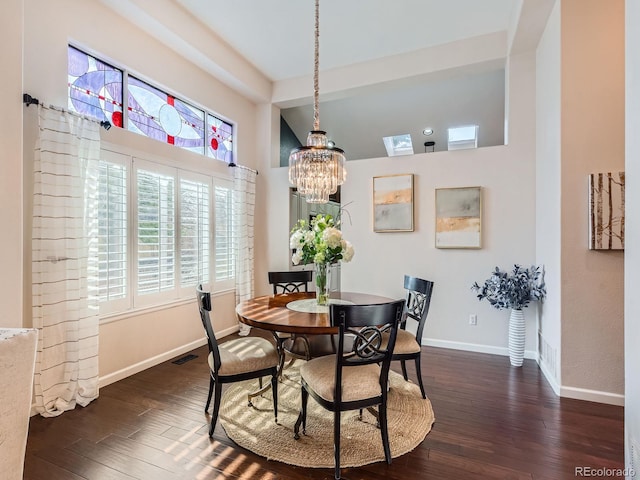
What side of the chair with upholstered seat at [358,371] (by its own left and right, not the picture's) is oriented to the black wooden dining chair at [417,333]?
right

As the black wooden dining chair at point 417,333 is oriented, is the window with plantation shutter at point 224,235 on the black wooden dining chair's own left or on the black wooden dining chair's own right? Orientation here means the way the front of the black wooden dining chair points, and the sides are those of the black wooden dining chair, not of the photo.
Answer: on the black wooden dining chair's own right

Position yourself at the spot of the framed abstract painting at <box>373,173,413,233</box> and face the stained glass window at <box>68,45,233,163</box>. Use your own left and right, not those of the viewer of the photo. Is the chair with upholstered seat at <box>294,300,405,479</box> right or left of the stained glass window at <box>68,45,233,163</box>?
left

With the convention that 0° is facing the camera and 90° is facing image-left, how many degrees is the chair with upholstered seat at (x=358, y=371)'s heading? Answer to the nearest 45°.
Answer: approximately 135°

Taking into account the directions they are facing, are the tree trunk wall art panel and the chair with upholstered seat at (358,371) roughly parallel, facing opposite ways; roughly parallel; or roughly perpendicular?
roughly perpendicular

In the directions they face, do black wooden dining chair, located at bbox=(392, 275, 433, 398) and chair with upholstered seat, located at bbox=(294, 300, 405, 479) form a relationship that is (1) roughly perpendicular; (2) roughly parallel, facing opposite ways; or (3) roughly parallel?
roughly perpendicular

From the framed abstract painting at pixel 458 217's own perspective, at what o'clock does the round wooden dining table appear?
The round wooden dining table is roughly at 1 o'clock from the framed abstract painting.

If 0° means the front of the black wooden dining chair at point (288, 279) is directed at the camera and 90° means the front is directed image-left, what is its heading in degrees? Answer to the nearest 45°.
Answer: approximately 0°
